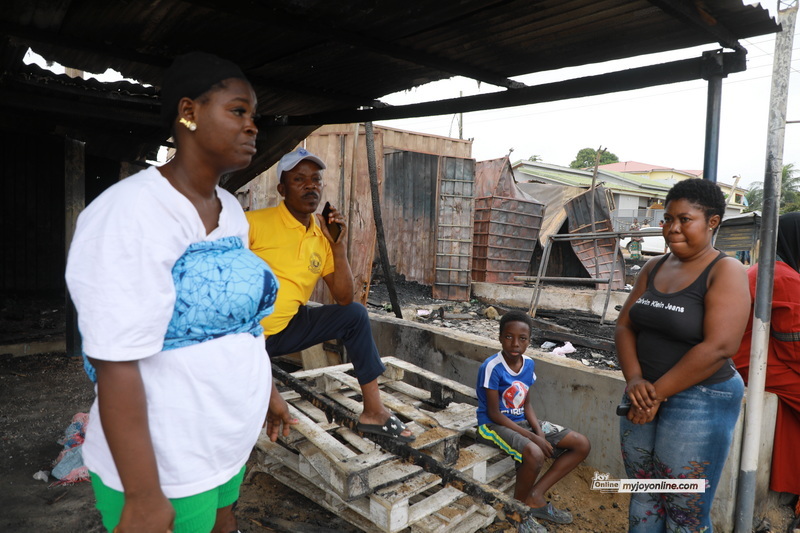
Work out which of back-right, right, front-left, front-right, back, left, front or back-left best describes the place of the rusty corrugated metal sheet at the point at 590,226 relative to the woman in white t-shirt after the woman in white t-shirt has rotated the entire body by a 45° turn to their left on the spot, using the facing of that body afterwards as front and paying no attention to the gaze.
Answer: front-left

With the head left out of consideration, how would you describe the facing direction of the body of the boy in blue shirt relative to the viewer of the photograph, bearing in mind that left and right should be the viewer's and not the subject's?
facing the viewer and to the right of the viewer

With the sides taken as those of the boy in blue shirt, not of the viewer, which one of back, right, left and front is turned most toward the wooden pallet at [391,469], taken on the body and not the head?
right

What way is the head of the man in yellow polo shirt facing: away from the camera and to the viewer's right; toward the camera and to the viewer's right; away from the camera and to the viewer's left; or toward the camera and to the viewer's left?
toward the camera and to the viewer's right

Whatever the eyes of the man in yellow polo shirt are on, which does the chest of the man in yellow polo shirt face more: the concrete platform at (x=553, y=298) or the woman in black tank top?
the woman in black tank top

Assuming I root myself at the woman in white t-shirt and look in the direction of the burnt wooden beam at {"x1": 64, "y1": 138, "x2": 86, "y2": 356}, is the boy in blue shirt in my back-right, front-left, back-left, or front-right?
front-right

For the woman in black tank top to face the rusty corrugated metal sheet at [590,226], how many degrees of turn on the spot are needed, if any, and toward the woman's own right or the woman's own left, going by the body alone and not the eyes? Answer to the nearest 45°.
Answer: approximately 135° to the woman's own right

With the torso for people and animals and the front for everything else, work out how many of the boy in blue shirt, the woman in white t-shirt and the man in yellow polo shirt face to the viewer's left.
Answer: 0

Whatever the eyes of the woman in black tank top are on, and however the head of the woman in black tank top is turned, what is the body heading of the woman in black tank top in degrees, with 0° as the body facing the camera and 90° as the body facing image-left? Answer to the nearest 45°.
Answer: approximately 45°

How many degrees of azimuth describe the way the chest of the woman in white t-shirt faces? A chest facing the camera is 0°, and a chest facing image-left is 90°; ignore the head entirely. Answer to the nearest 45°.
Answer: approximately 315°

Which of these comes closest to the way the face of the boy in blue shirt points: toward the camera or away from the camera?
toward the camera

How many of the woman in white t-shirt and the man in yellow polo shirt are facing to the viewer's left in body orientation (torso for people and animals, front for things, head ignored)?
0

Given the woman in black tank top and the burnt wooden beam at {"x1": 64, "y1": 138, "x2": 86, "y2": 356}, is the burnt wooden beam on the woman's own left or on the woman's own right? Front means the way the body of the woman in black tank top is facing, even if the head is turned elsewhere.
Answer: on the woman's own right

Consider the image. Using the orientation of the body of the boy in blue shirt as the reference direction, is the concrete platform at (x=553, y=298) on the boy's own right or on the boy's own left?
on the boy's own left

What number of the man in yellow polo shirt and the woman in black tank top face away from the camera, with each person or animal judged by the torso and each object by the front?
0
